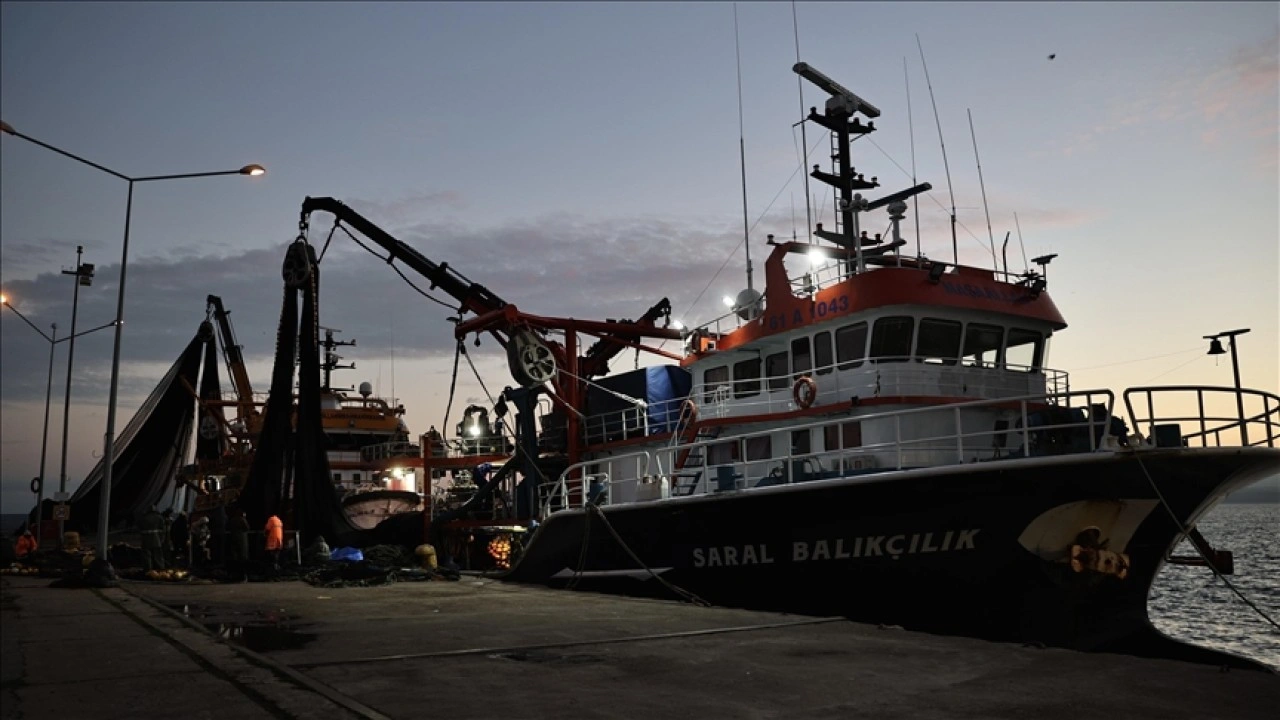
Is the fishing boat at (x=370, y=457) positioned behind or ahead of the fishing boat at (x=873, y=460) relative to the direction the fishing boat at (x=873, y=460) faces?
behind

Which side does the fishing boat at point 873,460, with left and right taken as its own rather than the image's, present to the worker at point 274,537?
back

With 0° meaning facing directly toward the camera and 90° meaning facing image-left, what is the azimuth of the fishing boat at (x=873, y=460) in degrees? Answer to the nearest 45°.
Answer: approximately 315°

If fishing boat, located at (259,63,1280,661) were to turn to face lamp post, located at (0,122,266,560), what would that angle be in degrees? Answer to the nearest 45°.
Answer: approximately 135° to its right

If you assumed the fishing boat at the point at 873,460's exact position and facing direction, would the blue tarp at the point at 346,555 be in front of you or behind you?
behind

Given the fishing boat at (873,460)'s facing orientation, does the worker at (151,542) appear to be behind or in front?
behind
